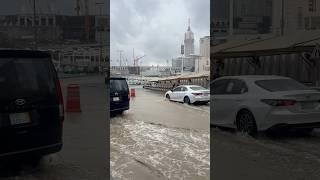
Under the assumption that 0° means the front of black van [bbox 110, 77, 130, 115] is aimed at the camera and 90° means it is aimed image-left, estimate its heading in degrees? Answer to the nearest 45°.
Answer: approximately 180°
